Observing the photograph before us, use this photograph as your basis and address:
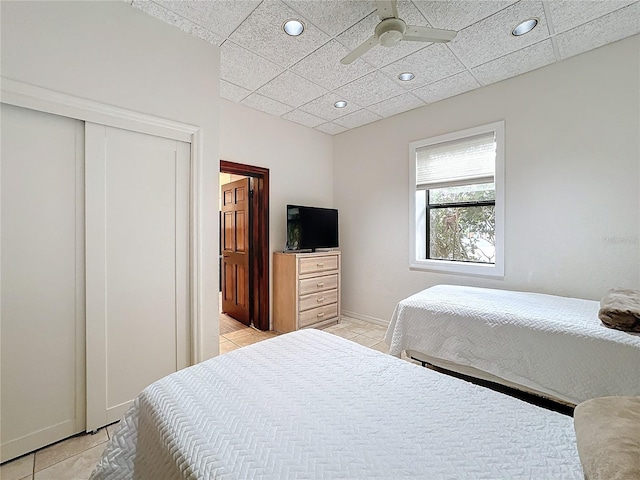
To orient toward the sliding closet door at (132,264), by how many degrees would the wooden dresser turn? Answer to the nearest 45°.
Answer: approximately 90° to its right

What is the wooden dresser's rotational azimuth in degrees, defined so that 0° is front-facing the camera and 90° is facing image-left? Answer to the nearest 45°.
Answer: approximately 315°

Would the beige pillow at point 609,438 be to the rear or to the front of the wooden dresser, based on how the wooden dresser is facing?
to the front

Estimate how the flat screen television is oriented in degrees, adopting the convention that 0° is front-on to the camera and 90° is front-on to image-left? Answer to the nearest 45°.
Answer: approximately 315°

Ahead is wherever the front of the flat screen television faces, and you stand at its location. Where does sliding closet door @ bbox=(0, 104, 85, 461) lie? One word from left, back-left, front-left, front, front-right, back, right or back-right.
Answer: right

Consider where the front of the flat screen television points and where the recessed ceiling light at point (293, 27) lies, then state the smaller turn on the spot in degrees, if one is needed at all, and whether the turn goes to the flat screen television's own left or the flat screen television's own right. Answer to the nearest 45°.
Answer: approximately 45° to the flat screen television's own right

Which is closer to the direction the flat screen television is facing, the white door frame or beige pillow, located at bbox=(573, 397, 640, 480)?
the beige pillow

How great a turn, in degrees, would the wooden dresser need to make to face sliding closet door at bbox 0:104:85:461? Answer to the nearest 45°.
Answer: approximately 90° to its right

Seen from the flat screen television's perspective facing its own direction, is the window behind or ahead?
ahead

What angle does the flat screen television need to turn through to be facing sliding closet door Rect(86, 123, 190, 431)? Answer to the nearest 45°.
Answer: approximately 90° to its right

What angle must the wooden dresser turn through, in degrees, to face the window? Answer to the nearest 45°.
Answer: approximately 45° to its left

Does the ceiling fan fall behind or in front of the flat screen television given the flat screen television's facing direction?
in front
